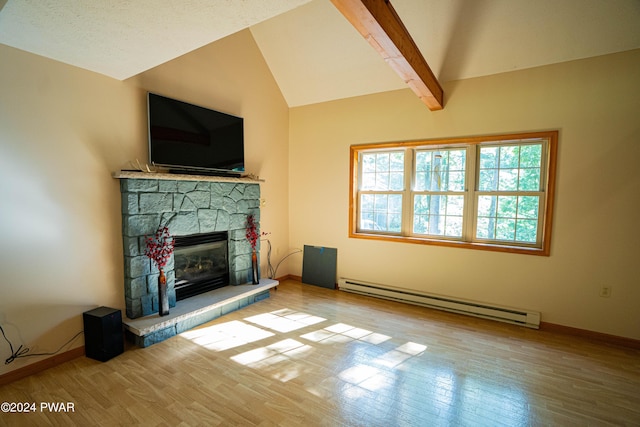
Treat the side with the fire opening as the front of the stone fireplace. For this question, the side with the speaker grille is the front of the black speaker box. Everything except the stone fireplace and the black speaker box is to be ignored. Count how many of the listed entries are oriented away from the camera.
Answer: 0

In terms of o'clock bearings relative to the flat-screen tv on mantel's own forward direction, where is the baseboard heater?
The baseboard heater is roughly at 11 o'clock from the flat-screen tv on mantel.

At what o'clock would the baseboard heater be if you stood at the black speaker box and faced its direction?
The baseboard heater is roughly at 11 o'clock from the black speaker box.

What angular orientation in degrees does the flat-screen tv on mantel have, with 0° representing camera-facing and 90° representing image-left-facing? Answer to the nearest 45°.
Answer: approximately 315°

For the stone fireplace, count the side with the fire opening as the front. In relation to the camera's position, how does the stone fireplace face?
facing the viewer and to the right of the viewer

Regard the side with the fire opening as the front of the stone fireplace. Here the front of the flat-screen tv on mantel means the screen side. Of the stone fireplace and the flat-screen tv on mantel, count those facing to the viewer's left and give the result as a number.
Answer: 0
